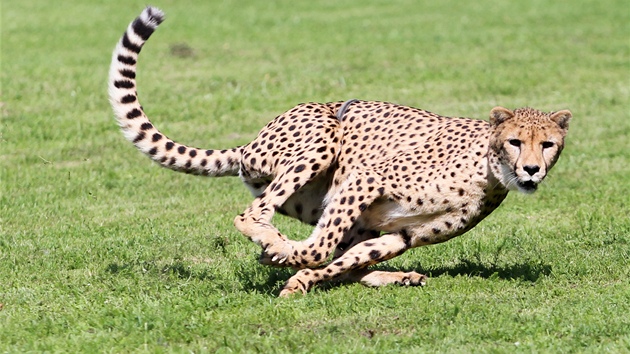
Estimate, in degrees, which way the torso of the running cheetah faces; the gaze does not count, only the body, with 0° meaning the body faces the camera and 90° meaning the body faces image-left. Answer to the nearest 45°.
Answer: approximately 270°
